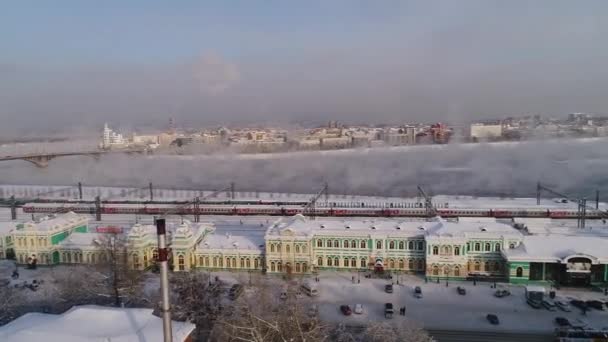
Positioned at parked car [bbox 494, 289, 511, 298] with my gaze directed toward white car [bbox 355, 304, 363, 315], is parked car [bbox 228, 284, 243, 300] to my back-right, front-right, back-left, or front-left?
front-right

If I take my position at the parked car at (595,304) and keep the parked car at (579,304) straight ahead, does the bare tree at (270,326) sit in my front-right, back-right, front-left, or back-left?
front-left

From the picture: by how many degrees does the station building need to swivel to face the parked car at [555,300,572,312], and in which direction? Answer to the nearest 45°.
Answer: approximately 45° to its left

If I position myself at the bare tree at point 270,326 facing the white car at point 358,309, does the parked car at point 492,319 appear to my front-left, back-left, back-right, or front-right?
front-right

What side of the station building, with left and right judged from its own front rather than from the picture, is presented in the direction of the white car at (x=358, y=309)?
front

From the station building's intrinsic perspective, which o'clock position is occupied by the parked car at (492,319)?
The parked car is roughly at 11 o'clock from the station building.

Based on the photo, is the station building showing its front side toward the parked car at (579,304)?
no

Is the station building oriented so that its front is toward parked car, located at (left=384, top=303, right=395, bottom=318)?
yes

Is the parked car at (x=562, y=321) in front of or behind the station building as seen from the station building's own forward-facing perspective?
in front

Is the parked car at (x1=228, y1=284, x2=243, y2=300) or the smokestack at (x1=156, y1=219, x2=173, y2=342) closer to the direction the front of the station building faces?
the smokestack

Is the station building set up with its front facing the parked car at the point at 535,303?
no

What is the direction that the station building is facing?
toward the camera

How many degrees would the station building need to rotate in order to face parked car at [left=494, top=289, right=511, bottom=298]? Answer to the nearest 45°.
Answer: approximately 45° to its left

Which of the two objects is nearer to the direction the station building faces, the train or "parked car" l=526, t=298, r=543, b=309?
the parked car

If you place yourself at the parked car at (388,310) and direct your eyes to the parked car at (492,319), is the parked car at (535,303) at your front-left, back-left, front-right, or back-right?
front-left

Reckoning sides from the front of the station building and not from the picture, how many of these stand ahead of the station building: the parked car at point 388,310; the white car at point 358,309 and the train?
2

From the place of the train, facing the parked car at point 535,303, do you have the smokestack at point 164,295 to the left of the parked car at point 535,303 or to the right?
right

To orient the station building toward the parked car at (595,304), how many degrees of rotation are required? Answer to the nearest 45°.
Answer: approximately 45° to its left
